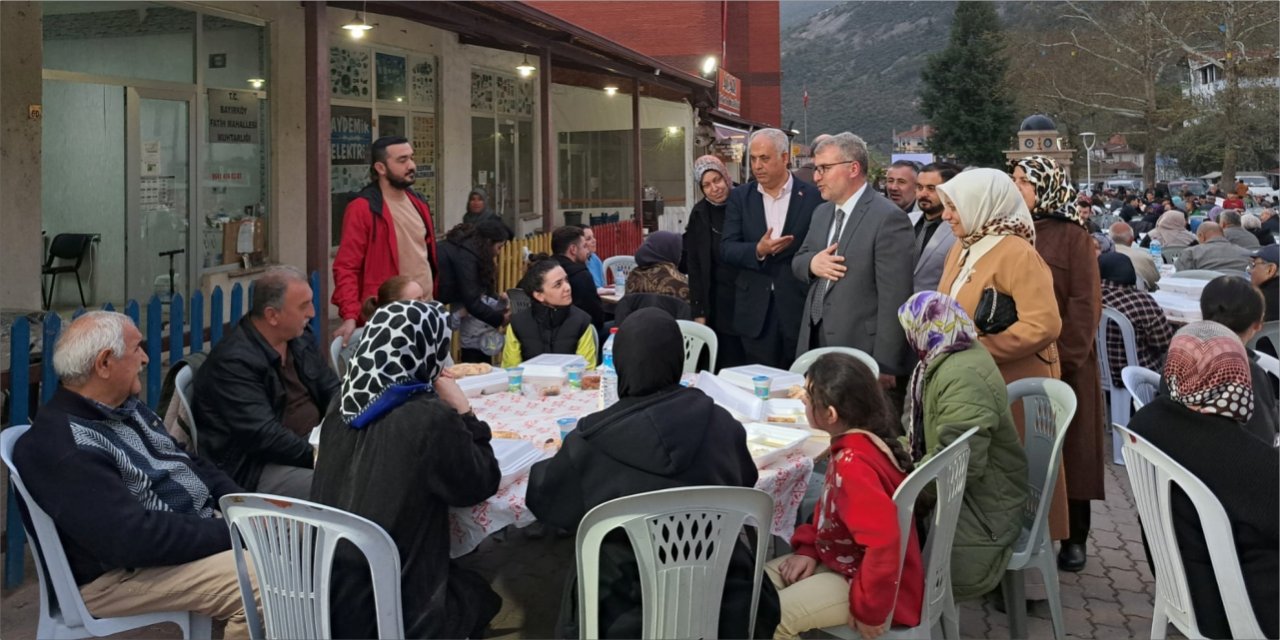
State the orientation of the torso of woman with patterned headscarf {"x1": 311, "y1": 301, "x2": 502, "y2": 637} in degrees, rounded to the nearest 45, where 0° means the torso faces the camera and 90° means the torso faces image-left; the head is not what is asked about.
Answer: approximately 225°

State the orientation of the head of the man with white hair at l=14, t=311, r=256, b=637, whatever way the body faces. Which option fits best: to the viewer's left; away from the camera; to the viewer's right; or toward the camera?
to the viewer's right

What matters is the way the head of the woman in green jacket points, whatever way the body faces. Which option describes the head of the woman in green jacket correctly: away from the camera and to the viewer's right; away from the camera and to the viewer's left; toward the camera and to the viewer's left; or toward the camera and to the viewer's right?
away from the camera and to the viewer's left

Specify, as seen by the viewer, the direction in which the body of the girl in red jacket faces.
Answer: to the viewer's left

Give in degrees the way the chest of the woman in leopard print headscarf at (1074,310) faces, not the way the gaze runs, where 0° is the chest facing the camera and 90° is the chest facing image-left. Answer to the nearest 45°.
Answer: approximately 90°

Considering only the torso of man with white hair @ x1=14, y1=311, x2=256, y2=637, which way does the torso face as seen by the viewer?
to the viewer's right

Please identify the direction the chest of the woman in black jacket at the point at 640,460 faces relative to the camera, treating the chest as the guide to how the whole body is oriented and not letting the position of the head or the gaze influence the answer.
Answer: away from the camera
